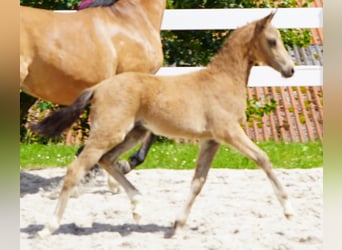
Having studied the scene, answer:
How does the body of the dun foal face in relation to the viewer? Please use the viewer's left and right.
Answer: facing to the right of the viewer

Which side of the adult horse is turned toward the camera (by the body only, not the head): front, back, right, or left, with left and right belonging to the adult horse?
right

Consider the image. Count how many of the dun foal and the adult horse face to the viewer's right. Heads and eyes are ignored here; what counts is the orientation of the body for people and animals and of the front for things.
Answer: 2

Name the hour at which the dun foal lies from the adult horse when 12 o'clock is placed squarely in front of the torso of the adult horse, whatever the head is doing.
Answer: The dun foal is roughly at 2 o'clock from the adult horse.

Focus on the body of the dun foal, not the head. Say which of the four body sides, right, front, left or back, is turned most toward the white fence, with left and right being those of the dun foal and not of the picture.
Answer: left

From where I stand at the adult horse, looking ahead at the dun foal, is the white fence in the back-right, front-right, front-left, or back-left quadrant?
back-left

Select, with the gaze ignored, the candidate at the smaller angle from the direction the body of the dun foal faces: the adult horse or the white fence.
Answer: the white fence

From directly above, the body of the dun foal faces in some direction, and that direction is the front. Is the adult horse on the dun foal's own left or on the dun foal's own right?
on the dun foal's own left

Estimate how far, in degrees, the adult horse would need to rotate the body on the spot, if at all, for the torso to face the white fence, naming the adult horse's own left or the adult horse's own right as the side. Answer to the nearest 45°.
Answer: approximately 45° to the adult horse's own left
